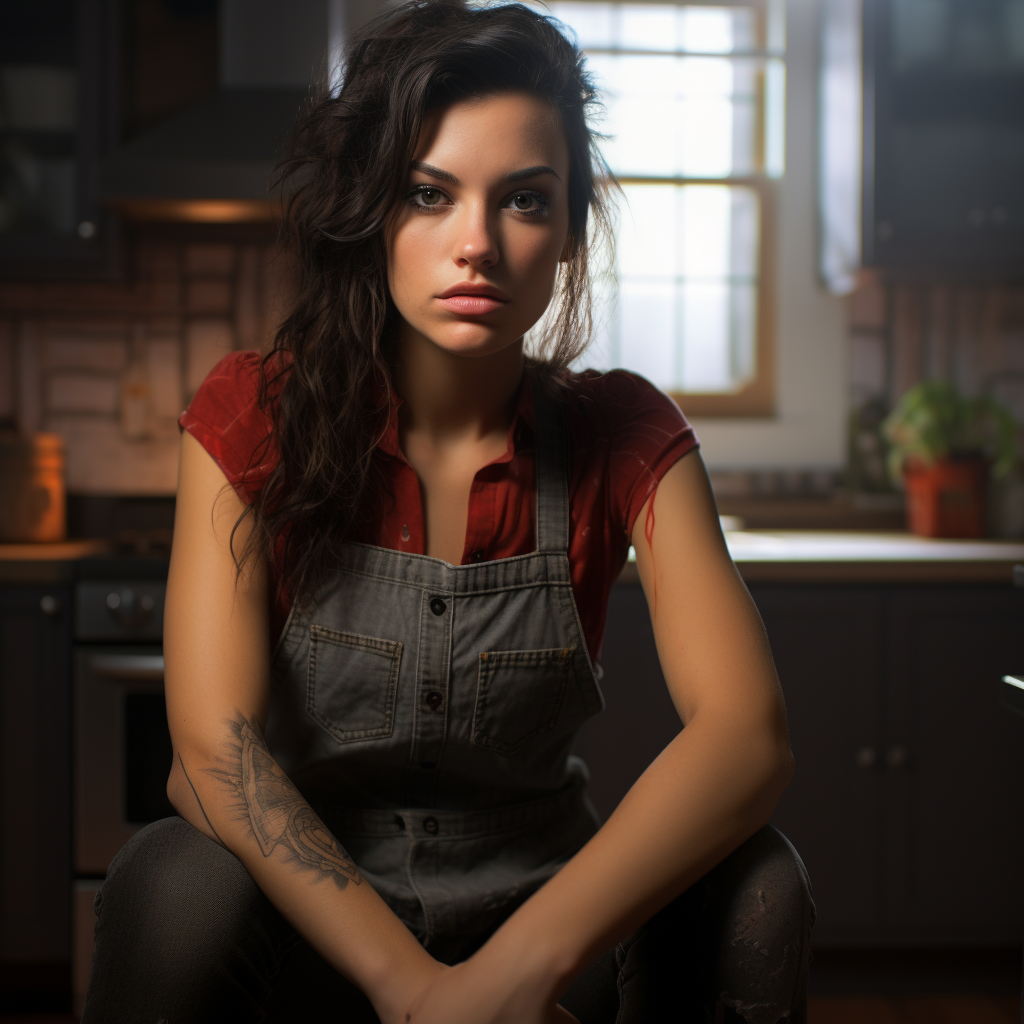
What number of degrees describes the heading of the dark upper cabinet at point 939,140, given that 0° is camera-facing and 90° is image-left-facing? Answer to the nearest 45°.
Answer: approximately 0°

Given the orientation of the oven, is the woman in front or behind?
in front

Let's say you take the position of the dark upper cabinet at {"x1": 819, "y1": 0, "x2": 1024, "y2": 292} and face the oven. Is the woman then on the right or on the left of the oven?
left

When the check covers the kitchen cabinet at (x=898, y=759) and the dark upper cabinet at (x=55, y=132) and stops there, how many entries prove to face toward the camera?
2
